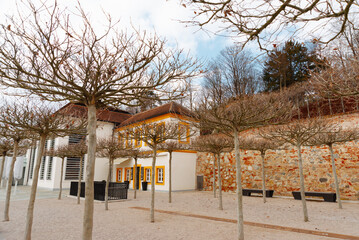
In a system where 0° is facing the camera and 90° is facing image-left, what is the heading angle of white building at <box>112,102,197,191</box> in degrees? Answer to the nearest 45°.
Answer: approximately 45°

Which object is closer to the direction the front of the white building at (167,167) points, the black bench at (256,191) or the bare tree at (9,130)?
the bare tree

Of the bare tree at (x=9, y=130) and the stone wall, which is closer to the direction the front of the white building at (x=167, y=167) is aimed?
the bare tree

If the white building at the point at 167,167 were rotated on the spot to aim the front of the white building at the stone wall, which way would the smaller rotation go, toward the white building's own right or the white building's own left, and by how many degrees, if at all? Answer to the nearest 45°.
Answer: approximately 90° to the white building's own left

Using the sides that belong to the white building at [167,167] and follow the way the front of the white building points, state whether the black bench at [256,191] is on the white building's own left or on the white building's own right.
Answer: on the white building's own left
